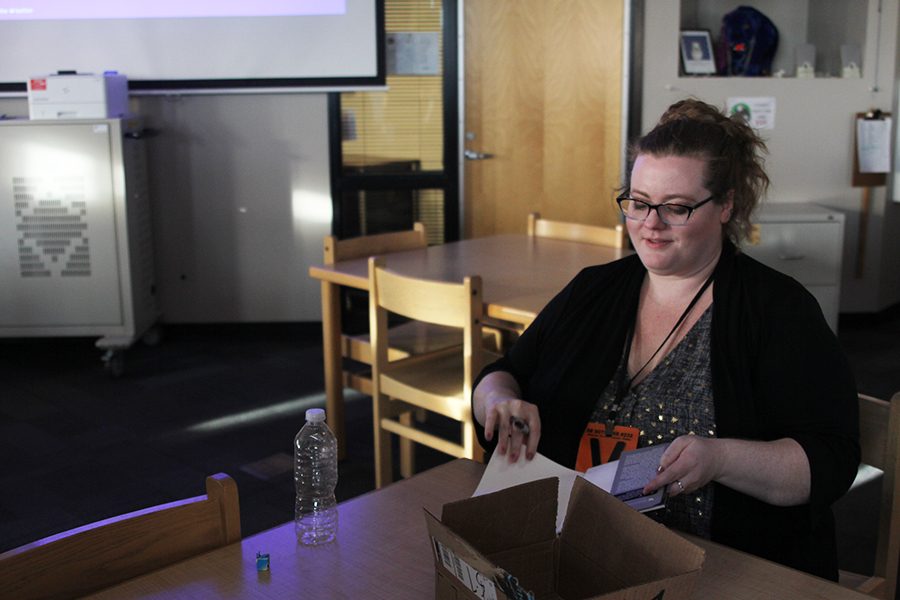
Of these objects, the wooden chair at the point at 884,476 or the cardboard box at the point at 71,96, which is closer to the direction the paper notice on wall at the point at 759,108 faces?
the wooden chair

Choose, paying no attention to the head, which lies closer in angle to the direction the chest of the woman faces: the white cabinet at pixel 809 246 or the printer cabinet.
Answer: the printer cabinet

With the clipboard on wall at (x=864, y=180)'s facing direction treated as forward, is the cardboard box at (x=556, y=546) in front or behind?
in front

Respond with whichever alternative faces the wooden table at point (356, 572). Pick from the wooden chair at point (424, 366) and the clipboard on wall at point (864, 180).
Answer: the clipboard on wall

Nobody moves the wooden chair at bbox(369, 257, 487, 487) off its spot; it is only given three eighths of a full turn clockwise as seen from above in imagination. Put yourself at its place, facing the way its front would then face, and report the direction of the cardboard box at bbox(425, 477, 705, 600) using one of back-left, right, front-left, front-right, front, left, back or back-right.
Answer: front

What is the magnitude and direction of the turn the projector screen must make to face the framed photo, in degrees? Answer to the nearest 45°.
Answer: approximately 90° to its left

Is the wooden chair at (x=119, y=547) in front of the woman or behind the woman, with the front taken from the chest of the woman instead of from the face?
in front

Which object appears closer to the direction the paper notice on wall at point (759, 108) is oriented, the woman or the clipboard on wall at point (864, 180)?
the woman

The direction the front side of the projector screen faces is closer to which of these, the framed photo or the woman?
the woman
